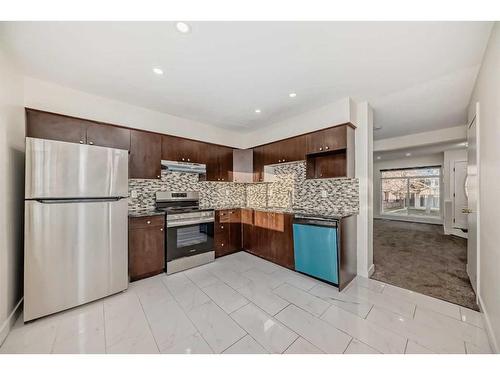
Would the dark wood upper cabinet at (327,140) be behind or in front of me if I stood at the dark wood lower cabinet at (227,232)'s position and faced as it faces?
in front

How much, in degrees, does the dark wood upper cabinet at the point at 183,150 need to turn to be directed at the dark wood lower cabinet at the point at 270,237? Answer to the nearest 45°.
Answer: approximately 45° to its left

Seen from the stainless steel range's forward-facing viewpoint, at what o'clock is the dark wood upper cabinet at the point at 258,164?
The dark wood upper cabinet is roughly at 10 o'clock from the stainless steel range.

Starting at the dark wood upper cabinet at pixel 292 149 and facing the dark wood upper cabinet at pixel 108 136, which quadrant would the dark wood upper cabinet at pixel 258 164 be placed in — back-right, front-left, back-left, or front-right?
front-right

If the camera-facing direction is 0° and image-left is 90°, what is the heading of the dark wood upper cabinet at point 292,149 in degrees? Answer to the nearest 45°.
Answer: approximately 45°

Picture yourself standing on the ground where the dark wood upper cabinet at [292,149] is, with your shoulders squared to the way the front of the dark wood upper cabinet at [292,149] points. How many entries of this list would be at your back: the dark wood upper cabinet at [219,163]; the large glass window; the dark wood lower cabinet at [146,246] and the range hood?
1

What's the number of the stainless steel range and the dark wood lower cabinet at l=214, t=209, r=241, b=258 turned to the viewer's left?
0

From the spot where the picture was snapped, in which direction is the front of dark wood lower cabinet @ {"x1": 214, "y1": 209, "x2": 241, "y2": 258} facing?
facing the viewer and to the right of the viewer

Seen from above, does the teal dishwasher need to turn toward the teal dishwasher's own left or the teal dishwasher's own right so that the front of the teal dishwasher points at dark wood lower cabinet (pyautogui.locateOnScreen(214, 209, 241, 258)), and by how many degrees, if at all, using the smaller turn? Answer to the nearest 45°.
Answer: approximately 45° to the teal dishwasher's own right

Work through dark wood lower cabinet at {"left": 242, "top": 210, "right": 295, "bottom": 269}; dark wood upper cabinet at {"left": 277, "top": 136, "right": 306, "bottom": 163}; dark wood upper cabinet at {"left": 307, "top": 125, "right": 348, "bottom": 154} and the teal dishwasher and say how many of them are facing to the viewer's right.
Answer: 0
